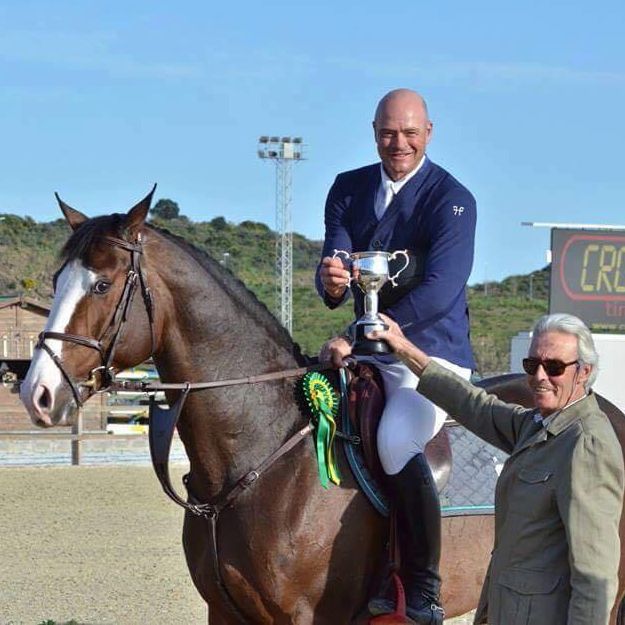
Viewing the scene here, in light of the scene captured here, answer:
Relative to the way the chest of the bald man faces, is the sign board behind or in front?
behind

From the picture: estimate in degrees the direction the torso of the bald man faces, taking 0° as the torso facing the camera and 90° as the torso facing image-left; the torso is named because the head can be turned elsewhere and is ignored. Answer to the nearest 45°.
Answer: approximately 45°

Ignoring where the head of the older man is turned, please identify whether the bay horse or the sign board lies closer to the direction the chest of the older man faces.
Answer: the bay horse

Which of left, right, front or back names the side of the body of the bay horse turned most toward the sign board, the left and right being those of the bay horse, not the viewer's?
back

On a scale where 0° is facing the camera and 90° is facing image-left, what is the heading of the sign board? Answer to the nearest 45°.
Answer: approximately 0°

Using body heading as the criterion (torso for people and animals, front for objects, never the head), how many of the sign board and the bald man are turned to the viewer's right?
0

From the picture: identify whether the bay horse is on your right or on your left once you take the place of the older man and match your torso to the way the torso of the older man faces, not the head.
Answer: on your right
